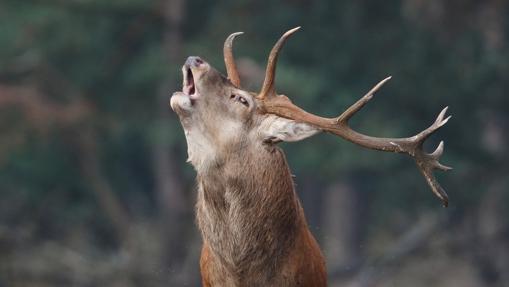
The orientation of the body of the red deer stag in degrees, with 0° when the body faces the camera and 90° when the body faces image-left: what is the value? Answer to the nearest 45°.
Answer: approximately 45°
